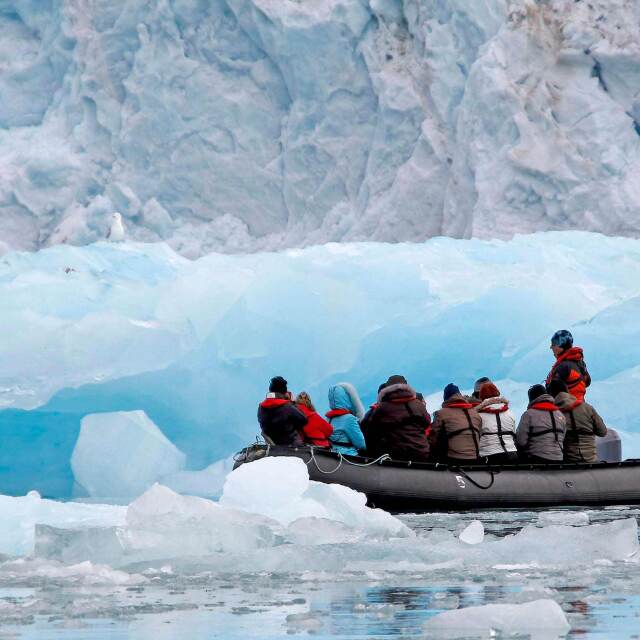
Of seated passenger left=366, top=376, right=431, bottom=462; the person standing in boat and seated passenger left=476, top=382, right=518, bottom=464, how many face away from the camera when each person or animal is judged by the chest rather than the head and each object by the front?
2

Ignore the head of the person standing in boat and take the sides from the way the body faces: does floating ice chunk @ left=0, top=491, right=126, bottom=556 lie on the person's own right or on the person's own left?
on the person's own left

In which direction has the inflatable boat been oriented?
to the viewer's left

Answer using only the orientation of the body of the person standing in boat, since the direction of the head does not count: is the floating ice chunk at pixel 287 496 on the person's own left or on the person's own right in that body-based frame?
on the person's own left

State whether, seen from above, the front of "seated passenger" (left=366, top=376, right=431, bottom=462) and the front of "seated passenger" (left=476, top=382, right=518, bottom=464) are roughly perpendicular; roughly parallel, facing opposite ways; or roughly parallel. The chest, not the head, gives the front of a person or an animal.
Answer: roughly parallel

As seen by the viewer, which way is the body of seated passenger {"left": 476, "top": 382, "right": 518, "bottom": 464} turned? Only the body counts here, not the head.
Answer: away from the camera

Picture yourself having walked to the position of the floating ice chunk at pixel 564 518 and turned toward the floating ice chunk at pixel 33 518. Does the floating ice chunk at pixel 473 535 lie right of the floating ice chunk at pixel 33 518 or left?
left

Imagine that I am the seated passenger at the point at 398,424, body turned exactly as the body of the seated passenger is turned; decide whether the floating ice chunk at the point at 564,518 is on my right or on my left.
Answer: on my right

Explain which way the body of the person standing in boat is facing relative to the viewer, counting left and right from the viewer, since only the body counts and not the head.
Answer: facing to the left of the viewer

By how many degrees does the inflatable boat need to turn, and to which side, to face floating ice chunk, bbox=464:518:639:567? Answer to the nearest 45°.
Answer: approximately 90° to its left

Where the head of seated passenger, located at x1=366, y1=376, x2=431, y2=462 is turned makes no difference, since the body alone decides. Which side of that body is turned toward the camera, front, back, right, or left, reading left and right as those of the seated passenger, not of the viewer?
back

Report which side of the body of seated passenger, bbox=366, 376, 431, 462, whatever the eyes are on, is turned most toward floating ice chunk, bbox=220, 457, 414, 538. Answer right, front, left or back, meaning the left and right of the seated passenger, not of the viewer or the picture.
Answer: back

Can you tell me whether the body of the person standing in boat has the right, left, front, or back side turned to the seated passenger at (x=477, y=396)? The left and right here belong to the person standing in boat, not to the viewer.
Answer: front
